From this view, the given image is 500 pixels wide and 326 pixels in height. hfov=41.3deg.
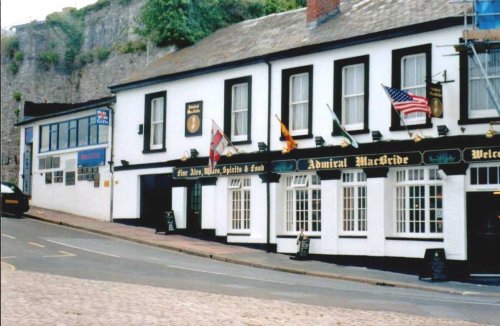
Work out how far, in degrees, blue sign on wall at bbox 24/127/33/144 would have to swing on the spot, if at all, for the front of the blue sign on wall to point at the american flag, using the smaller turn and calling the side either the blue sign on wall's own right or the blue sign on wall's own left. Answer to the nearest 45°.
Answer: approximately 90° to the blue sign on wall's own left

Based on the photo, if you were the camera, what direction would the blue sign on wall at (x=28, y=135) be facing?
facing the viewer and to the left of the viewer

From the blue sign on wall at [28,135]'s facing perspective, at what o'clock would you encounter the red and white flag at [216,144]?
The red and white flag is roughly at 10 o'clock from the blue sign on wall.

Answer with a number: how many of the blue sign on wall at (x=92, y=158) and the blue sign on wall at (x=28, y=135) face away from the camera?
0

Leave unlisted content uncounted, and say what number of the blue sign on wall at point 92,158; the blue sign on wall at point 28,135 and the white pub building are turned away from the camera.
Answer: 0

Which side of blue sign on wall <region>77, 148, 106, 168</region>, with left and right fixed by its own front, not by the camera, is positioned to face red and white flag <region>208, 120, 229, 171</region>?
left

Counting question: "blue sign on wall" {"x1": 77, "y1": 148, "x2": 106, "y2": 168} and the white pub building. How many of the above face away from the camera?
0

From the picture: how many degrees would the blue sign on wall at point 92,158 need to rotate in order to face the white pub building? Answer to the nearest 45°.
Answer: approximately 90° to its left

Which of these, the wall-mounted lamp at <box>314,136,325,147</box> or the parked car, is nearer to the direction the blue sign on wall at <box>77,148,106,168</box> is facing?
the parked car

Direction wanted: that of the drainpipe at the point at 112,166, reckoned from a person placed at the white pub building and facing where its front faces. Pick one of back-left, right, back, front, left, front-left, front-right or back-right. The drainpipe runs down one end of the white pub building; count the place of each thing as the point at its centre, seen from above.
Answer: right

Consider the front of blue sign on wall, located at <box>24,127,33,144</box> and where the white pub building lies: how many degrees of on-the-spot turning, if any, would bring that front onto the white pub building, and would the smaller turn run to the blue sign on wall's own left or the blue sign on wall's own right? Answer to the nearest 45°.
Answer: approximately 90° to the blue sign on wall's own left

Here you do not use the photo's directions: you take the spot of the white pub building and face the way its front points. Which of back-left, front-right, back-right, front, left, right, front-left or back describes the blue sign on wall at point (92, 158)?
right

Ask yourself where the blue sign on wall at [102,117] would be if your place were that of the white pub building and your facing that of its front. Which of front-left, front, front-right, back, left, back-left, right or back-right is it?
right
